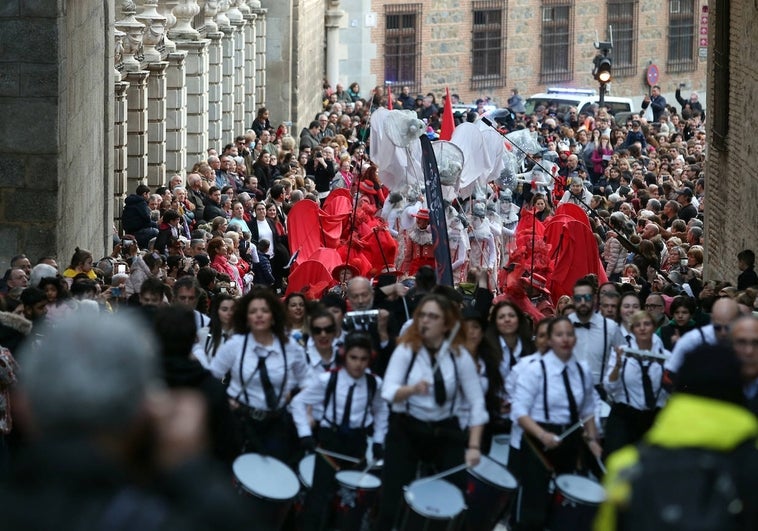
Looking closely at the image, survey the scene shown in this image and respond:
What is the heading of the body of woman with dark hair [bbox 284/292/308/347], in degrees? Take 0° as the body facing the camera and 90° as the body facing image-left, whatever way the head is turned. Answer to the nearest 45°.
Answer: approximately 0°

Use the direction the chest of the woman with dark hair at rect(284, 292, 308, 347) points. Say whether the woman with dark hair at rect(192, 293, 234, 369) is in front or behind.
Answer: in front

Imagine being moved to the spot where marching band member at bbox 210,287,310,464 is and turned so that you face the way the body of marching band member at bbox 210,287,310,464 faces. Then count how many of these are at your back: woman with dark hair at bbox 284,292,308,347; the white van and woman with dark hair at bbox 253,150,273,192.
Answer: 3

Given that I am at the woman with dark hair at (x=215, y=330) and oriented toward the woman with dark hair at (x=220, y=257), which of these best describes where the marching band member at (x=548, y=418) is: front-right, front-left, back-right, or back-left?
back-right

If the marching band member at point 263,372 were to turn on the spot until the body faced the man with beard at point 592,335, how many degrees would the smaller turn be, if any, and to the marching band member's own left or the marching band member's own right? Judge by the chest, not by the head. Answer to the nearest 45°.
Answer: approximately 135° to the marching band member's own left

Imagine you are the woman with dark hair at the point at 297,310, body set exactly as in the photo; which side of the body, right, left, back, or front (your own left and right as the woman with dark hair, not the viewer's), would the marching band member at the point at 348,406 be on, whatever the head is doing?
front

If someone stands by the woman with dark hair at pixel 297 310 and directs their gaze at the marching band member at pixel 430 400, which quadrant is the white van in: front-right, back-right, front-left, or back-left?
back-left

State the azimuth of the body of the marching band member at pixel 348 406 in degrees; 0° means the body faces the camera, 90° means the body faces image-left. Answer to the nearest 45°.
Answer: approximately 0°

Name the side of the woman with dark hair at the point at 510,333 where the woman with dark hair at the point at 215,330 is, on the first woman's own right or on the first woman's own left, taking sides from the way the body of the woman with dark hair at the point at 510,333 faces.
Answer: on the first woman's own right
